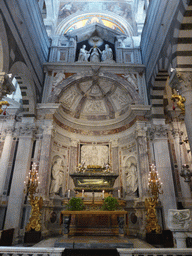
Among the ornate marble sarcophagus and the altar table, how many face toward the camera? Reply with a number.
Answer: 2

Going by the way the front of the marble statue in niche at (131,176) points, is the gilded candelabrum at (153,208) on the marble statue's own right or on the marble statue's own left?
on the marble statue's own left

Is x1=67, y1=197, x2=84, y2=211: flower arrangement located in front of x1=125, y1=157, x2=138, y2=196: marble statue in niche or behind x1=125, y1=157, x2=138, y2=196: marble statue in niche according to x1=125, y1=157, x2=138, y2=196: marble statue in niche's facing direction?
in front

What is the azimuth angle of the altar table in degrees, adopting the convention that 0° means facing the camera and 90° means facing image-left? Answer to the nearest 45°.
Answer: approximately 0°

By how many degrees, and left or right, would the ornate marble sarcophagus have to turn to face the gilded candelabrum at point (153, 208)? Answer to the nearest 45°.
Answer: approximately 45° to its left

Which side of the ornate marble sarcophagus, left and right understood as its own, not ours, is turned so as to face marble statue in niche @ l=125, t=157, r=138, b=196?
left

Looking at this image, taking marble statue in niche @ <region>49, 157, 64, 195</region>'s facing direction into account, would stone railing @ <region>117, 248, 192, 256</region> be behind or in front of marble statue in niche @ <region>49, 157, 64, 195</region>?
in front

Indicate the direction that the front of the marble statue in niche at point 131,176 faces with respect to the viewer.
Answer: facing the viewer and to the left of the viewer

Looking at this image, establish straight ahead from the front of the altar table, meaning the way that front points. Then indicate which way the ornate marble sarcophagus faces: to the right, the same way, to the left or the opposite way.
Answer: the same way

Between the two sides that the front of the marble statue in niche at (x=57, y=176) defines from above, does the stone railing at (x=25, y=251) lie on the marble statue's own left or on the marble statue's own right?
on the marble statue's own right

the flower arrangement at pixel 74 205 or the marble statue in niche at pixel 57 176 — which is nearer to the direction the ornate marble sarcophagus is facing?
the flower arrangement

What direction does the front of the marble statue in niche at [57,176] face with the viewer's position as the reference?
facing the viewer and to the right of the viewer

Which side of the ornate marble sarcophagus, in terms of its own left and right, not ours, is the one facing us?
front
